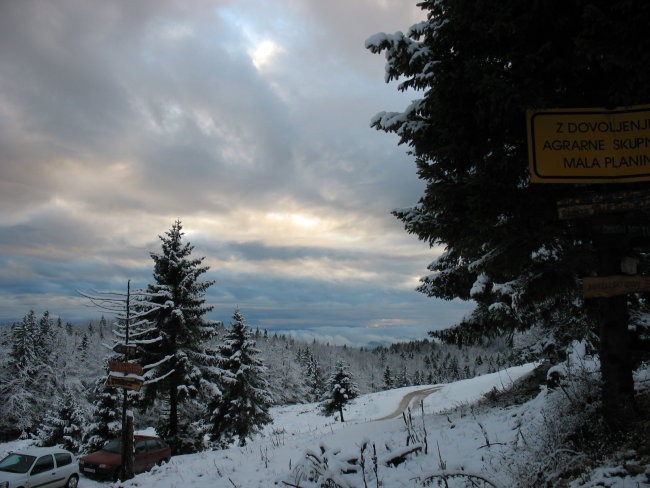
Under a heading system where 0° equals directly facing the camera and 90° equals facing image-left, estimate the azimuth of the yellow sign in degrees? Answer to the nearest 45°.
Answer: approximately 0°

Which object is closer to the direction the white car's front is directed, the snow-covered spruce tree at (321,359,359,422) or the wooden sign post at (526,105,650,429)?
the wooden sign post

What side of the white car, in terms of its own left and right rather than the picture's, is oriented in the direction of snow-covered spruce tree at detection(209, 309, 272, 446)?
back
